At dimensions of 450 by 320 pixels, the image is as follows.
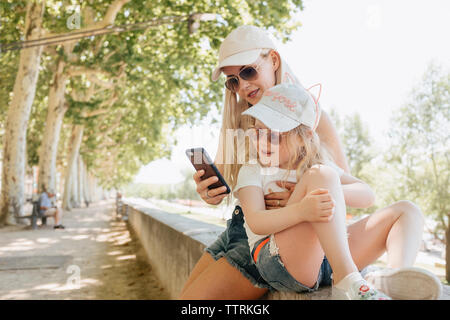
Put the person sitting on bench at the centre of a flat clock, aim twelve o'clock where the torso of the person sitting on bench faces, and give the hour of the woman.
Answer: The woman is roughly at 3 o'clock from the person sitting on bench.

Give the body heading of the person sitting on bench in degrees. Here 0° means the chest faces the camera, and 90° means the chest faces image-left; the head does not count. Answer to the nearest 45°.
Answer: approximately 270°

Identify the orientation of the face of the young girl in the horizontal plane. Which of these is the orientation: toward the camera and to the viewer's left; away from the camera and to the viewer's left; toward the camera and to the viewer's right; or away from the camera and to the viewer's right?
toward the camera and to the viewer's left

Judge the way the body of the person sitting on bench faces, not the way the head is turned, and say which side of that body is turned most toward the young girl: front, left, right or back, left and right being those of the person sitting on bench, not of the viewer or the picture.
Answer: right

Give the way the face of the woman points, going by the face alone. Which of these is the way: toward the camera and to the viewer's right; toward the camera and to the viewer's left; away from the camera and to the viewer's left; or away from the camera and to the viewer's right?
toward the camera and to the viewer's left

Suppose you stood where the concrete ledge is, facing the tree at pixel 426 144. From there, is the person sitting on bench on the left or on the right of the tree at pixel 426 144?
left
